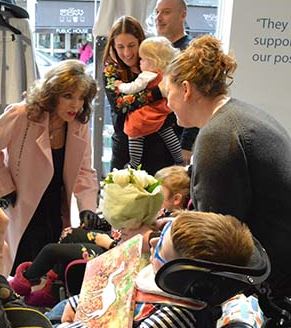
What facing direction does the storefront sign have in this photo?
toward the camera

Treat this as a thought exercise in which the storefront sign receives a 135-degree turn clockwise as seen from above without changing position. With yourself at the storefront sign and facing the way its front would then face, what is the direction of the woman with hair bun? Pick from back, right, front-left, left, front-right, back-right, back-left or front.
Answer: back-left

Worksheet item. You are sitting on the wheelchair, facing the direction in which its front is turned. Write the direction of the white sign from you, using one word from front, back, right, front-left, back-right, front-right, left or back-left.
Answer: right

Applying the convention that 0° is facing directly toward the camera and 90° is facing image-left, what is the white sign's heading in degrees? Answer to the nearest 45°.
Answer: approximately 0°

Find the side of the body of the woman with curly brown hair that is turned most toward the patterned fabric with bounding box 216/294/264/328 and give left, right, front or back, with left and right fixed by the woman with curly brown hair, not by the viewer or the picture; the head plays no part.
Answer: front

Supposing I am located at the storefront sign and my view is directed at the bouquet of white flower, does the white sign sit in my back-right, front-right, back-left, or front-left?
front-left

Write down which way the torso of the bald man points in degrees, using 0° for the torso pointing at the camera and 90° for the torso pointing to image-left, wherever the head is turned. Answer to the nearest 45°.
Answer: approximately 45°

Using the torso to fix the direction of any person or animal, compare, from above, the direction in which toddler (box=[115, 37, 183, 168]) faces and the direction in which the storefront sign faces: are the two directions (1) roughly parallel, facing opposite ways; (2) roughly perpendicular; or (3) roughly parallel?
roughly perpendicular

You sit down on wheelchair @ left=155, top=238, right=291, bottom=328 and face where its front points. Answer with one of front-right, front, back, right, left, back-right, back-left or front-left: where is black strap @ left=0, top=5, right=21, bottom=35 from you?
front-right

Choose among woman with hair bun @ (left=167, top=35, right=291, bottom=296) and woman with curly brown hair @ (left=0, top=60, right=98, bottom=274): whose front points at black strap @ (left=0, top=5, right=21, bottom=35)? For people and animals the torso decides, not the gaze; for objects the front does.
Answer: the woman with hair bun

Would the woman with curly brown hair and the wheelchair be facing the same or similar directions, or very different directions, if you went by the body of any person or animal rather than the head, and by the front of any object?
very different directions

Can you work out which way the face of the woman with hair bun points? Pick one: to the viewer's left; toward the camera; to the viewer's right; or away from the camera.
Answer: to the viewer's left

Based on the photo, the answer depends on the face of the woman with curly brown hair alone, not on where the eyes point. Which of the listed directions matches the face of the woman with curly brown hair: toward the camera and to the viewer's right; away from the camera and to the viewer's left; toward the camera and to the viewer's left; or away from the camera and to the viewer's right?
toward the camera and to the viewer's right

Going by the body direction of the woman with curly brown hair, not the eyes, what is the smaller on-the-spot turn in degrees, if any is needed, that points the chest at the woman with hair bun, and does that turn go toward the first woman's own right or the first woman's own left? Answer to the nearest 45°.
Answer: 0° — they already face them
